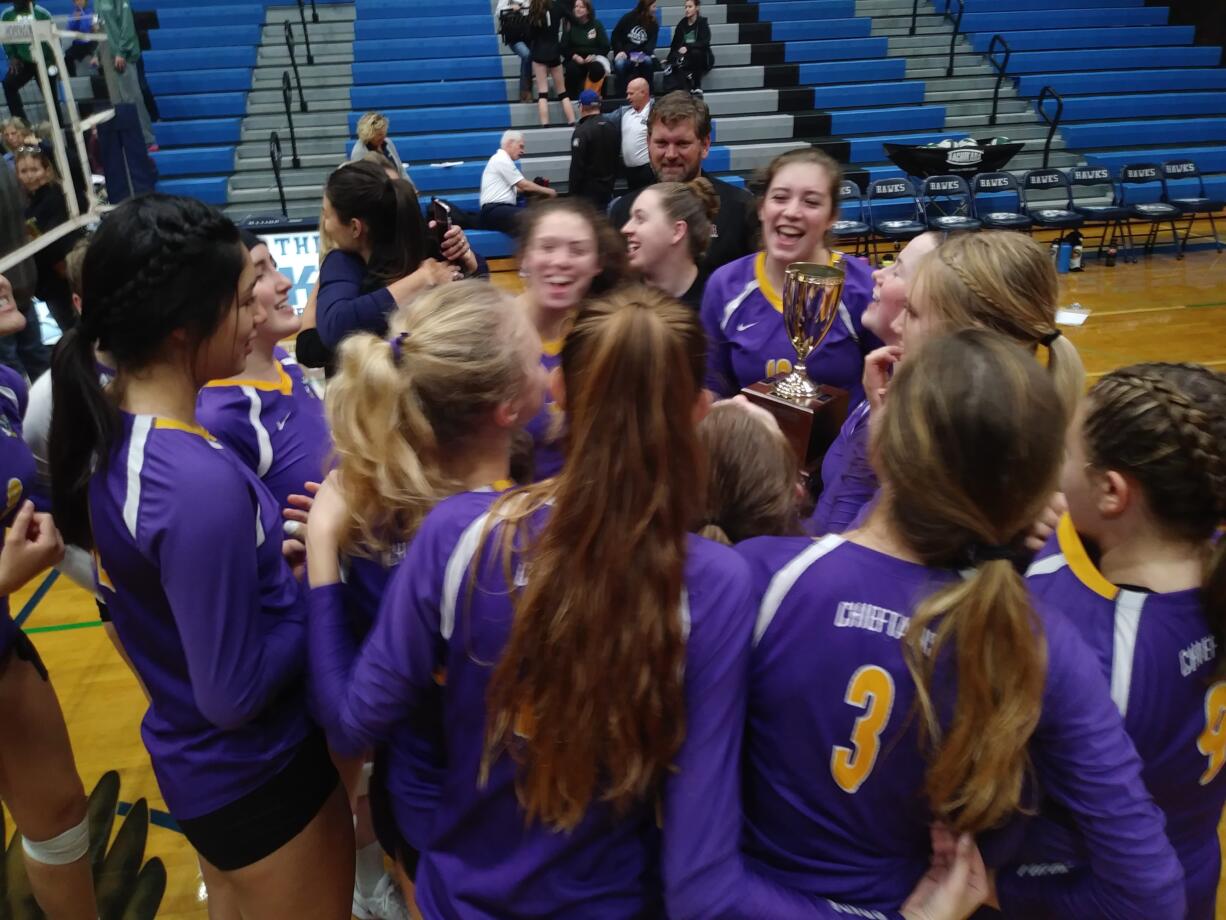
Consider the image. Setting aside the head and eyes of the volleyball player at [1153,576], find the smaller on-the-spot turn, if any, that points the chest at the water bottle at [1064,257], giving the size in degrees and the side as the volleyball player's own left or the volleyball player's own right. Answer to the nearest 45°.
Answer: approximately 45° to the volleyball player's own right

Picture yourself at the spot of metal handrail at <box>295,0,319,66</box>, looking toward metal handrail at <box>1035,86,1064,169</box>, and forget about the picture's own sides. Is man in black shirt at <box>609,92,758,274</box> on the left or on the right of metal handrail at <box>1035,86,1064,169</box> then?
right

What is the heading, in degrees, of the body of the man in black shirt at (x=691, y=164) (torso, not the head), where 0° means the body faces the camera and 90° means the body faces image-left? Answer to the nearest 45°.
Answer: approximately 0°

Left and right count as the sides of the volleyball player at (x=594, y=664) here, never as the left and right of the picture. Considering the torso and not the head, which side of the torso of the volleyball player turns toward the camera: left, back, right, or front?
back

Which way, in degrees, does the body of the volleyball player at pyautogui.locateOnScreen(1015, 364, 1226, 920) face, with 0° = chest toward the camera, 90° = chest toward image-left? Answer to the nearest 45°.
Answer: approximately 135°

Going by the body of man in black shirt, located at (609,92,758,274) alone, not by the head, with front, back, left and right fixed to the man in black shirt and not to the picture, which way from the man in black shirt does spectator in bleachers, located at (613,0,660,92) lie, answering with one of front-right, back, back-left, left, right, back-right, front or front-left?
back

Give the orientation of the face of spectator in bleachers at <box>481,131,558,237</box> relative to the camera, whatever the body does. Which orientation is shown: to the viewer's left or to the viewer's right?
to the viewer's right

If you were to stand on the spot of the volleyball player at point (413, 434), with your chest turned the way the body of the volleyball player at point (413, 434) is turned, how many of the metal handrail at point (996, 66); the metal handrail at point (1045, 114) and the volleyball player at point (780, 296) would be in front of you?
3

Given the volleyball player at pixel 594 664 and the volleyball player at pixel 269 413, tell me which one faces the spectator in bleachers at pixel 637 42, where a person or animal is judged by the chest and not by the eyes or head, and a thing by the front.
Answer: the volleyball player at pixel 594 664

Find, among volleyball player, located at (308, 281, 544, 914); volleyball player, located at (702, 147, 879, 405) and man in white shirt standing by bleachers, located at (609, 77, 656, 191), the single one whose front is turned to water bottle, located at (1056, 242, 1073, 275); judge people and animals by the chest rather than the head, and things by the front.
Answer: volleyball player, located at (308, 281, 544, 914)

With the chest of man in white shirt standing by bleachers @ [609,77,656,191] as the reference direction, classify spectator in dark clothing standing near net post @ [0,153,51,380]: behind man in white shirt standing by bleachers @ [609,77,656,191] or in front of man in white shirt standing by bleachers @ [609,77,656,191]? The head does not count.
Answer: in front

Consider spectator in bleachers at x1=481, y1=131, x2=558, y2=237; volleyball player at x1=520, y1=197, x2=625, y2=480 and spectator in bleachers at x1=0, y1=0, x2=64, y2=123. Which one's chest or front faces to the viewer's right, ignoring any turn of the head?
spectator in bleachers at x1=481, y1=131, x2=558, y2=237

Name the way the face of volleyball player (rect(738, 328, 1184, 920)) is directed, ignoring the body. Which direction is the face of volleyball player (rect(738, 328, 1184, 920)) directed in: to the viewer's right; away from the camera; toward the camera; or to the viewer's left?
away from the camera

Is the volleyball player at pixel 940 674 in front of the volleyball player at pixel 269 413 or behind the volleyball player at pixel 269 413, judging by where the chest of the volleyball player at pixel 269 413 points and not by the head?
in front

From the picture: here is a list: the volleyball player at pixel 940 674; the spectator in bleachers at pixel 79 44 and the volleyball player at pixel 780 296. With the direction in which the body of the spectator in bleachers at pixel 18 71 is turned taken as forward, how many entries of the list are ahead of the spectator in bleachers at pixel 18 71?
2

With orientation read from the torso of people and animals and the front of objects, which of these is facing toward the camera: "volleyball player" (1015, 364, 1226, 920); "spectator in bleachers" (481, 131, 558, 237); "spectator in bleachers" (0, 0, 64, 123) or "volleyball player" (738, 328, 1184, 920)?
"spectator in bleachers" (0, 0, 64, 123)

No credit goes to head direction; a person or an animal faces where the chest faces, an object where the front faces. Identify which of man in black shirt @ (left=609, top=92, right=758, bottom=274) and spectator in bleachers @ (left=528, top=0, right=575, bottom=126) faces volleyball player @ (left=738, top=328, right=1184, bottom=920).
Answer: the man in black shirt
